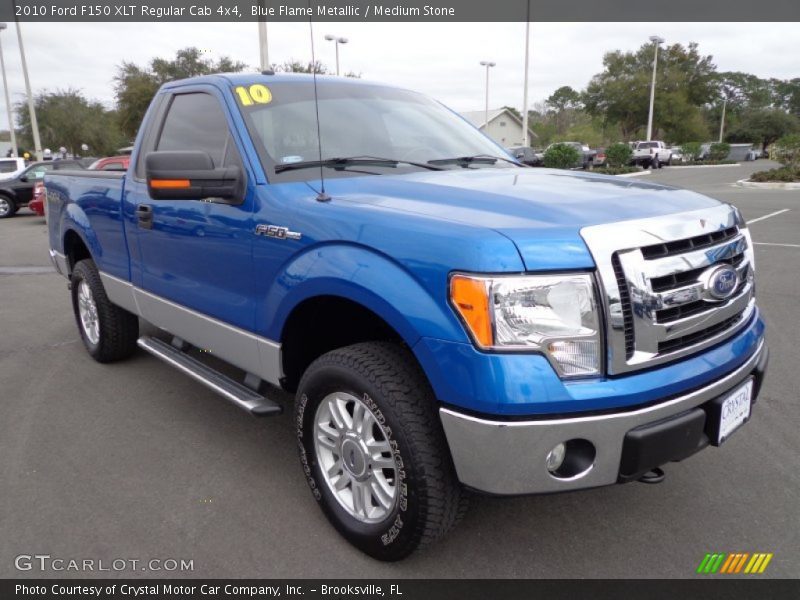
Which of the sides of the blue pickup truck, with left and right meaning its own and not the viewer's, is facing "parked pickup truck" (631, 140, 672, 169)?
left

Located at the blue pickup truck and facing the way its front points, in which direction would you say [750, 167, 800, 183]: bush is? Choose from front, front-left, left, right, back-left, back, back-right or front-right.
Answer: left

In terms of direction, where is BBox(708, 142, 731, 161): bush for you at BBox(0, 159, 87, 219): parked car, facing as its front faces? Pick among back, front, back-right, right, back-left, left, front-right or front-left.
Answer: back

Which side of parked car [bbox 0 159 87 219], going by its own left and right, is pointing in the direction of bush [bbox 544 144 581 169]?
back

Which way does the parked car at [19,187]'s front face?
to the viewer's left

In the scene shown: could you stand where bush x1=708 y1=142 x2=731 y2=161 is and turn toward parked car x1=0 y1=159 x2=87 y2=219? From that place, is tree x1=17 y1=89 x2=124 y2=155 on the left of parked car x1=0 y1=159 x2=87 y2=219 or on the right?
right

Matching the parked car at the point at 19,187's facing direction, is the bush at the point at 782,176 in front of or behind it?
behind

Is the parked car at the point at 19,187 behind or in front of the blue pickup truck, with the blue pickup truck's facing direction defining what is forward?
behind

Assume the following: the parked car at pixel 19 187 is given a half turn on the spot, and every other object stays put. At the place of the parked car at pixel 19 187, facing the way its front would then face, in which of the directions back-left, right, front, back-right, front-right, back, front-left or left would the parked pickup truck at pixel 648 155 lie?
front

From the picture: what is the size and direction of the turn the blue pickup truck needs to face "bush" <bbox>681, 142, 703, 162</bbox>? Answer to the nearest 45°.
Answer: approximately 90° to its left

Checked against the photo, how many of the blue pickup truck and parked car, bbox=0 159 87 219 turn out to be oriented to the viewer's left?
1

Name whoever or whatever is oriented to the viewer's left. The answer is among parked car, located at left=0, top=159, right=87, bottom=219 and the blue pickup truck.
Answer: the parked car

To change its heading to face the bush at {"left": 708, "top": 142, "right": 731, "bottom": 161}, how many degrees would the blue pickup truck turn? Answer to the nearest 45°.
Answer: approximately 90° to its left

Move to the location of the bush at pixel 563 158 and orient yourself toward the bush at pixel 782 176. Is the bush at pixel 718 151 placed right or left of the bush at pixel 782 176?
left

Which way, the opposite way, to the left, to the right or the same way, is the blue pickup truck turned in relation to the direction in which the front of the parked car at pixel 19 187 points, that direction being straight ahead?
to the left

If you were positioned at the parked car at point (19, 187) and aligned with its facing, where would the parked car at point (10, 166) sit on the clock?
the parked car at point (10, 166) is roughly at 3 o'clock from the parked car at point (19, 187).

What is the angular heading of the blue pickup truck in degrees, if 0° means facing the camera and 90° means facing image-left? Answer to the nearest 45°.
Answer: approximately 315°

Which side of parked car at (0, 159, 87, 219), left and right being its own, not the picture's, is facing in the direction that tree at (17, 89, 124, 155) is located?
right
